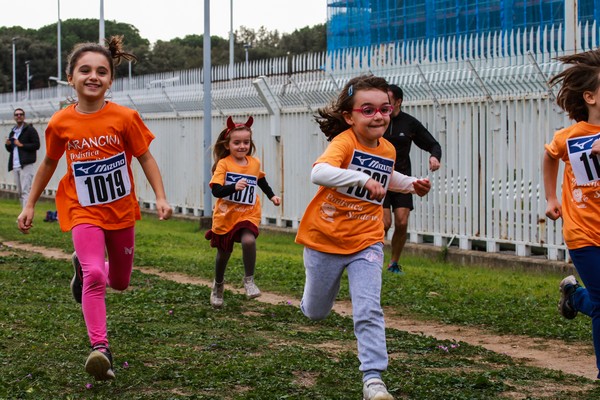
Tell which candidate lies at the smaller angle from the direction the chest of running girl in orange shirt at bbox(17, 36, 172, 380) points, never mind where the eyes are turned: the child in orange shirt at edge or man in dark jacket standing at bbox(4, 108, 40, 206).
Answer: the child in orange shirt at edge

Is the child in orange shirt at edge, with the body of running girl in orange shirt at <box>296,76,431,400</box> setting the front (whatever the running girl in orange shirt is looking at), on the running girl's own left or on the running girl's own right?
on the running girl's own left

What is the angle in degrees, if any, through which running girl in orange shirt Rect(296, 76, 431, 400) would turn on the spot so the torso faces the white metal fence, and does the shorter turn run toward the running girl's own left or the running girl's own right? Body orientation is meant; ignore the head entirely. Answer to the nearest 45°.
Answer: approximately 135° to the running girl's own left

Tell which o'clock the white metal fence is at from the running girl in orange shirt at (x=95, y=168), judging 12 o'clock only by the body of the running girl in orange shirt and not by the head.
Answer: The white metal fence is roughly at 7 o'clock from the running girl in orange shirt.

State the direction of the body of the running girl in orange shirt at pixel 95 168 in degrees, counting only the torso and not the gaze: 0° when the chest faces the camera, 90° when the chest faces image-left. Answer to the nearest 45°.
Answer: approximately 0°

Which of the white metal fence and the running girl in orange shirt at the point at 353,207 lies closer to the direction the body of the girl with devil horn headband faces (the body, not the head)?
the running girl in orange shirt

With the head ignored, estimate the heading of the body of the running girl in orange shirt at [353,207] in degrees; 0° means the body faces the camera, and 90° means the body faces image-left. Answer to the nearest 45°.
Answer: approximately 315°

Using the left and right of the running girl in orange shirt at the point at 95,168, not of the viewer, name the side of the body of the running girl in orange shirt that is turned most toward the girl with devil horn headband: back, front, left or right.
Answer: back

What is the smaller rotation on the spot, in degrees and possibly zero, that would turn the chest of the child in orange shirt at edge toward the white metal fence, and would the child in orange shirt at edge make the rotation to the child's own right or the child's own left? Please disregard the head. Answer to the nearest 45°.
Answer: approximately 135° to the child's own left
